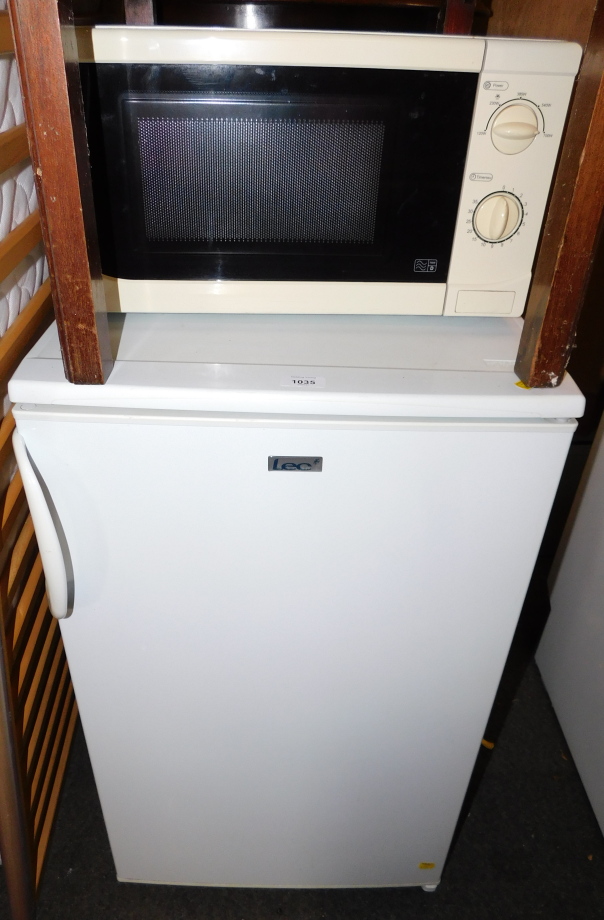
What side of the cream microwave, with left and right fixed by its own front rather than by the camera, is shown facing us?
front

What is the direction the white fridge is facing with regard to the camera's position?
facing the viewer
